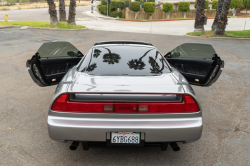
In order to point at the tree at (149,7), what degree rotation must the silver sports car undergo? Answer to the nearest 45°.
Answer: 0° — it already faces it

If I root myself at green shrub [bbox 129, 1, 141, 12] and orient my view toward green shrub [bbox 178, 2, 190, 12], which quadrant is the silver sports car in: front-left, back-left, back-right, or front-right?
back-right

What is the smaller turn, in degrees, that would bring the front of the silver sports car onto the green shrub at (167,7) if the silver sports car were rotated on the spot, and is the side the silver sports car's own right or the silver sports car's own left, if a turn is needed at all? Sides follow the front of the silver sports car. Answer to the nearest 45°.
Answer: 0° — it already faces it

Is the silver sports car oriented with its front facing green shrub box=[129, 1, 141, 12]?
yes

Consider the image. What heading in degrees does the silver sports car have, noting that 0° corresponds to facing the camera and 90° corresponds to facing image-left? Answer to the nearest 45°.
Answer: approximately 180°

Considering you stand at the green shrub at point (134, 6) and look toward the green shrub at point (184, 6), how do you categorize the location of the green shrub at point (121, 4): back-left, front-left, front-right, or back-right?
back-left

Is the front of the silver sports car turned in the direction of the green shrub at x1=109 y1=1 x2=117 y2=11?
yes

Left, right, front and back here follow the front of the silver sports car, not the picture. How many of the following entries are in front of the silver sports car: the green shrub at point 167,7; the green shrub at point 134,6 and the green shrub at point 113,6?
3
